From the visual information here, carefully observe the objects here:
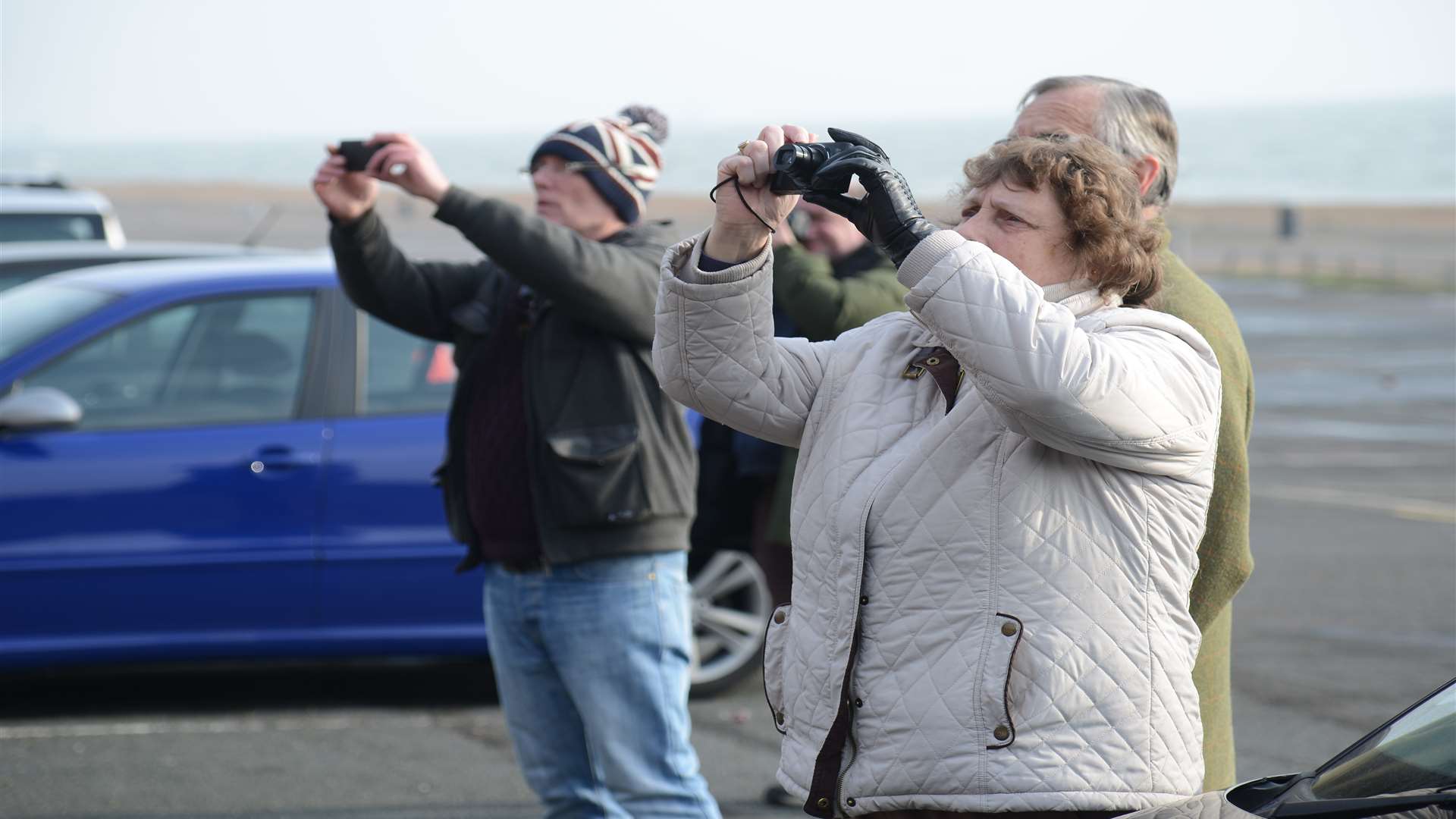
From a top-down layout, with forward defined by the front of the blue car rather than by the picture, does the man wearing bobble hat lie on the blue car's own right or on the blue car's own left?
on the blue car's own left

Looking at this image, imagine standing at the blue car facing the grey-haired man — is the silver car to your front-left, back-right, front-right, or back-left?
back-left

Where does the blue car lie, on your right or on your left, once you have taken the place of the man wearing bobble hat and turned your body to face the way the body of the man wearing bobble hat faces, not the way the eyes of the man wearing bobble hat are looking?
on your right

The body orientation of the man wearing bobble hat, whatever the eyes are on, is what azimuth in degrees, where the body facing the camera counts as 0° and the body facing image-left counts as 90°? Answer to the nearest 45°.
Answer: approximately 45°

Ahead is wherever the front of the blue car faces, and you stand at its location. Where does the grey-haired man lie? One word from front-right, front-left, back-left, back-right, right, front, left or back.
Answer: back-left

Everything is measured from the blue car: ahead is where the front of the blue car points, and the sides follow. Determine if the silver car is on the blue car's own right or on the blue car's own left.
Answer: on the blue car's own right

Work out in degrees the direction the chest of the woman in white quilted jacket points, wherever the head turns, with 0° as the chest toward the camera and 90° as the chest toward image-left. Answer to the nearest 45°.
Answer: approximately 45°

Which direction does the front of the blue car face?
to the viewer's left
